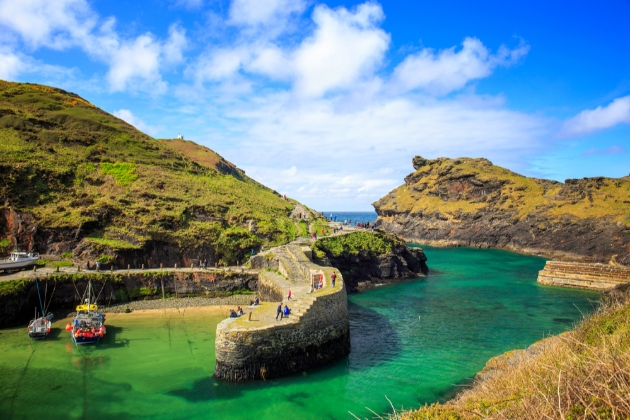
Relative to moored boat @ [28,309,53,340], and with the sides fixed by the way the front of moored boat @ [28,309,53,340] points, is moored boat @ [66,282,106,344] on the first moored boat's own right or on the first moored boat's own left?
on the first moored boat's own left

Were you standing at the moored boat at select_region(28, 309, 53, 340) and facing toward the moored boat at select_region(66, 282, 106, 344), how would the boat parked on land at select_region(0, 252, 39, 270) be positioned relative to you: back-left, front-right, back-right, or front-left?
back-left

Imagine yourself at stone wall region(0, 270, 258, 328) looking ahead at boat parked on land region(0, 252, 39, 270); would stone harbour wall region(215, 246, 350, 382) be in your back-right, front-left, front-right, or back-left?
back-left
